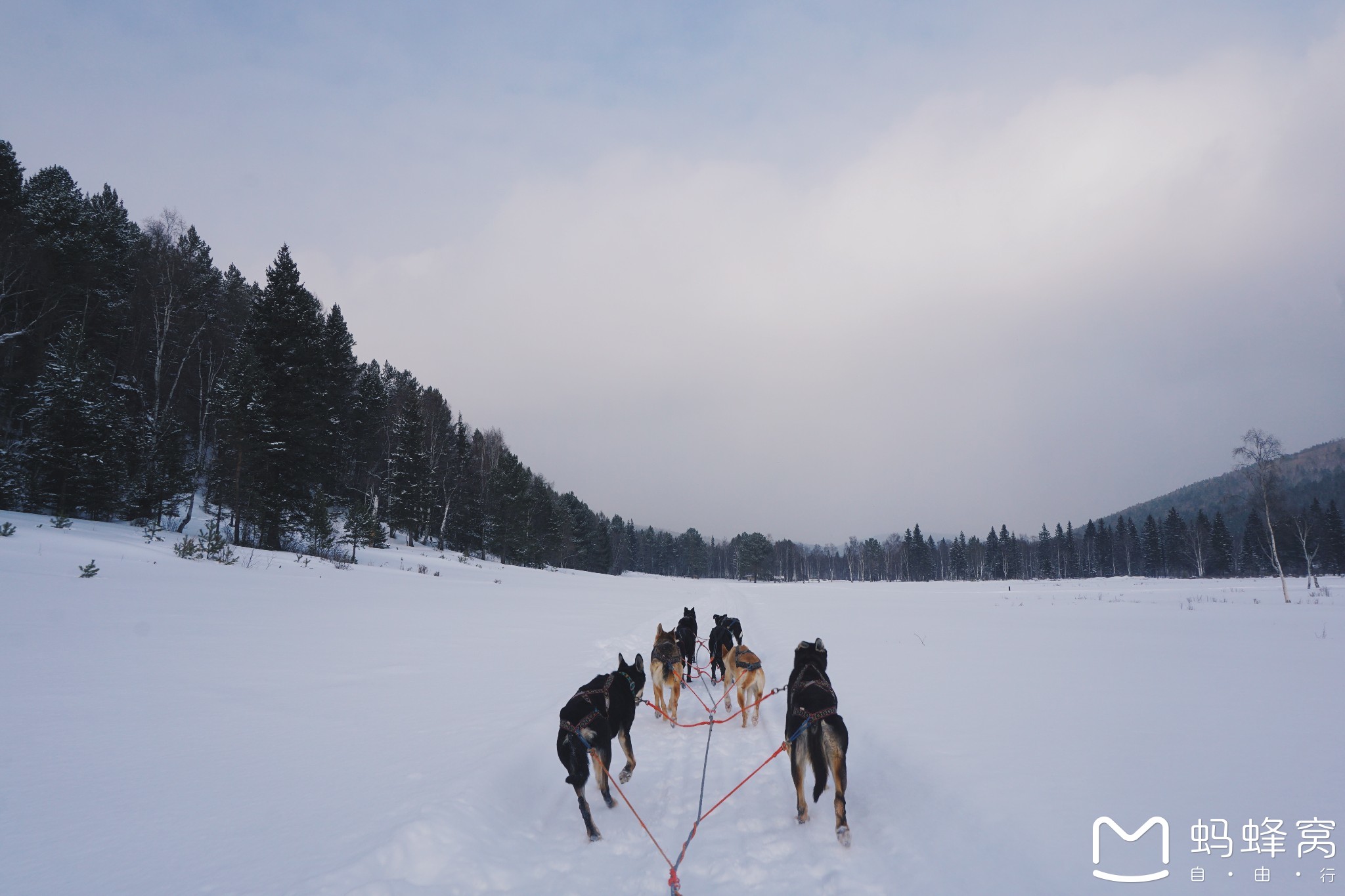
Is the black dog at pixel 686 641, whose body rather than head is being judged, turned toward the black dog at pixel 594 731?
no

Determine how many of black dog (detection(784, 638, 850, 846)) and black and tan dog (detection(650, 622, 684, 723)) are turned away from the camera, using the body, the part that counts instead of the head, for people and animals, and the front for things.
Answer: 2

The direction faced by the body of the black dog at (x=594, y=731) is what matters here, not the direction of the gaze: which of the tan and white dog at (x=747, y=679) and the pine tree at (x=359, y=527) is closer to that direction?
the tan and white dog

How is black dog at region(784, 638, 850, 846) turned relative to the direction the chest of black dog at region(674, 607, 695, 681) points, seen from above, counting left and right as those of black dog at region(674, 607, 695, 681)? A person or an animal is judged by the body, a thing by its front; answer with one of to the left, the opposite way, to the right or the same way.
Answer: the same way

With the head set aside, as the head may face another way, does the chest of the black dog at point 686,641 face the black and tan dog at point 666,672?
no

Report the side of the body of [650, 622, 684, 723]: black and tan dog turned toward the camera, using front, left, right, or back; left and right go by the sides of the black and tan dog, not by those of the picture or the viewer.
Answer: back

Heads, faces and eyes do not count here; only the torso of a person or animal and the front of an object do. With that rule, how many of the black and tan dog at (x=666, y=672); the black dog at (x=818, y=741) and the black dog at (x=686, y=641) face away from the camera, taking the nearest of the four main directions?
3

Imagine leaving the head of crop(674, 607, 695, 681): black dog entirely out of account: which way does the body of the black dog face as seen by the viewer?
away from the camera

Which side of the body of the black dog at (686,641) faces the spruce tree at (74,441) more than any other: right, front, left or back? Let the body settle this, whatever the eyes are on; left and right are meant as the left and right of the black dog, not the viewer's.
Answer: left

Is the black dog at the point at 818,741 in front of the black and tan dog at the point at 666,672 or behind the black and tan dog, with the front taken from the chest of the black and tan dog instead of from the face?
behind

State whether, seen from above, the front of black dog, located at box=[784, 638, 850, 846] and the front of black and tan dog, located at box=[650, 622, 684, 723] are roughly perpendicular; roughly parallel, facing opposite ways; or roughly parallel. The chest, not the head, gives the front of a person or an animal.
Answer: roughly parallel

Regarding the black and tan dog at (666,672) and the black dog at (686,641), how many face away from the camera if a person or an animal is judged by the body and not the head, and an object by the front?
2

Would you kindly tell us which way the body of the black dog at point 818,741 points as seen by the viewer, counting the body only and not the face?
away from the camera

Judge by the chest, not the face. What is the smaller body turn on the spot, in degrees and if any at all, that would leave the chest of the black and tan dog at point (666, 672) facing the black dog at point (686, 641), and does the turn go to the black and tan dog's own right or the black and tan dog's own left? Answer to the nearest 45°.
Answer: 0° — it already faces it

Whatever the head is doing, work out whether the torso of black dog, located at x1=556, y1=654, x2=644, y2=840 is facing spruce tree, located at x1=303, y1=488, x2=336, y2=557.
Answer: no

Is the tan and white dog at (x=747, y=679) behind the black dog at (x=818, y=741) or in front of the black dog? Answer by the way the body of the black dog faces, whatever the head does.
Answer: in front

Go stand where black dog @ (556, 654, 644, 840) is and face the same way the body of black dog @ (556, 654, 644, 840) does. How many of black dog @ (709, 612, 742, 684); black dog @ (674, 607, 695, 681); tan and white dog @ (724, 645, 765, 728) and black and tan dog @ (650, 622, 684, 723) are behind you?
0
